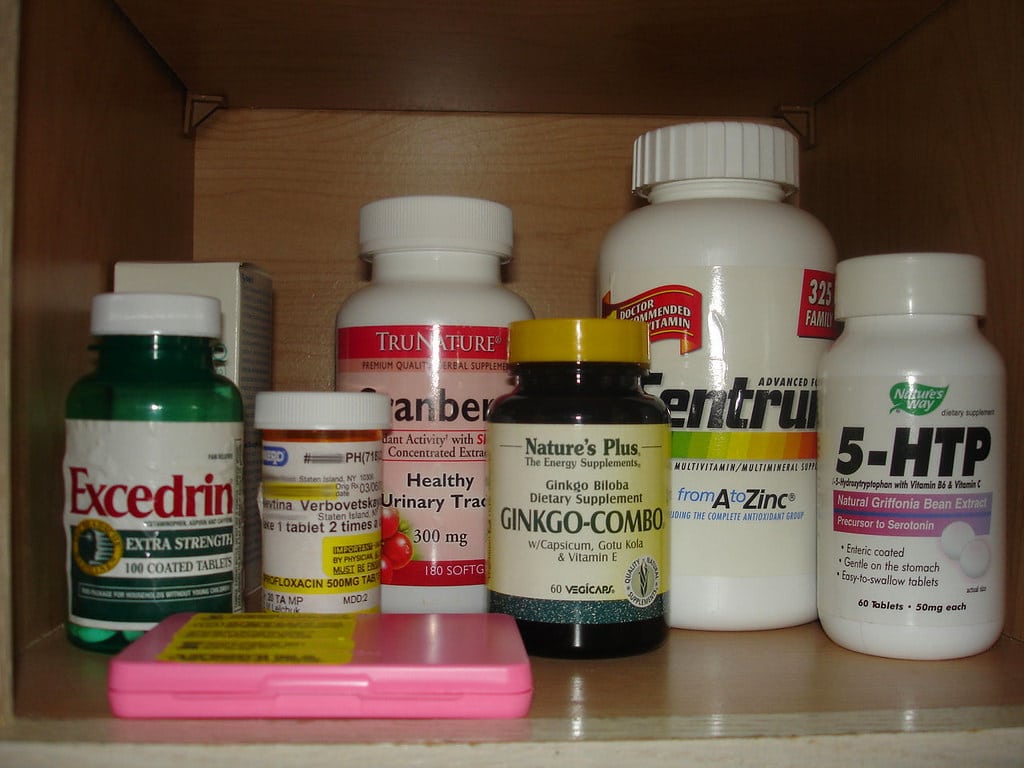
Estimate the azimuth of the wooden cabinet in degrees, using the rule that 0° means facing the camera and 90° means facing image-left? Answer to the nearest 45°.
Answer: approximately 0°
